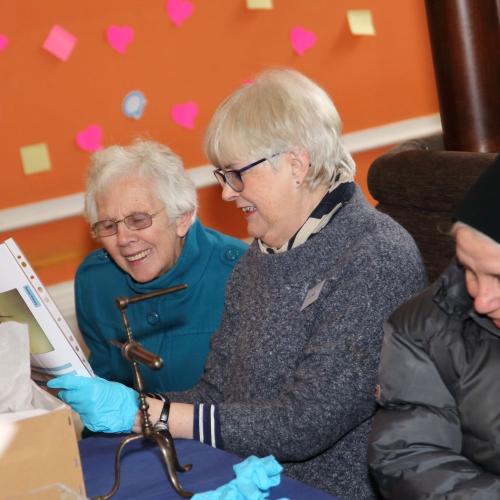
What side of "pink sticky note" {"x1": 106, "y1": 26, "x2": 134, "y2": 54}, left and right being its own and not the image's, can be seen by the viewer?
front

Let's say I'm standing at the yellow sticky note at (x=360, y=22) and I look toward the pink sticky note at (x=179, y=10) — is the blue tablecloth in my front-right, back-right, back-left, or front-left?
front-left

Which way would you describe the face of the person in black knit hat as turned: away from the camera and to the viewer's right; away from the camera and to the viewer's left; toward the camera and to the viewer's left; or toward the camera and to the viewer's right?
toward the camera and to the viewer's left

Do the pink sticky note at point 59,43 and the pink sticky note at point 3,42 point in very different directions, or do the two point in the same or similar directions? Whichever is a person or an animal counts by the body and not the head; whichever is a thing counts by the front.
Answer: same or similar directions

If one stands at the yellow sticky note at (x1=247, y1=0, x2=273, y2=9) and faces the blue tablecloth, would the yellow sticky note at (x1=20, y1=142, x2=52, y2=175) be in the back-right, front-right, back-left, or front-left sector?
front-right

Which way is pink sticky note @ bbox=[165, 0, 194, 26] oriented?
toward the camera

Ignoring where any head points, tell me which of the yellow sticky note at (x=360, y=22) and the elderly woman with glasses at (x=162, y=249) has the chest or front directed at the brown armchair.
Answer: the yellow sticky note

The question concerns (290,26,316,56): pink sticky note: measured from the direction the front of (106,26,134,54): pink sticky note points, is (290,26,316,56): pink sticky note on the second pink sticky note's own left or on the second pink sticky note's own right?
on the second pink sticky note's own left

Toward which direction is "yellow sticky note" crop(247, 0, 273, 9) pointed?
toward the camera

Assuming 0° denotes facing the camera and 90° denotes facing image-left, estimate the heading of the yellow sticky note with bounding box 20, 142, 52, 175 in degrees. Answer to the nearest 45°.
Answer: approximately 0°

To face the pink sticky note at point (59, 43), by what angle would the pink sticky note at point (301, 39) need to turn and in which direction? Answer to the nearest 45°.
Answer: approximately 45° to its right

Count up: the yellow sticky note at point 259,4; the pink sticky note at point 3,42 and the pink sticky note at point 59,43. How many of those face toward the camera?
3

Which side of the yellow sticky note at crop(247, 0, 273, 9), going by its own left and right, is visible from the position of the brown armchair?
front

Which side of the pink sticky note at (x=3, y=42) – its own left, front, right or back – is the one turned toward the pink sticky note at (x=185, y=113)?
left

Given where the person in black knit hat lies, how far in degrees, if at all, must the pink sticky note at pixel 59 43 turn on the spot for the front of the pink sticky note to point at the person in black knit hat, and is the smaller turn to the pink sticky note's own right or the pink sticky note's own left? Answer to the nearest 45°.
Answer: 0° — it already faces them

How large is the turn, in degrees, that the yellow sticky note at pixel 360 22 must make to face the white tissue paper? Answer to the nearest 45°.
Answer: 0° — it already faces it
